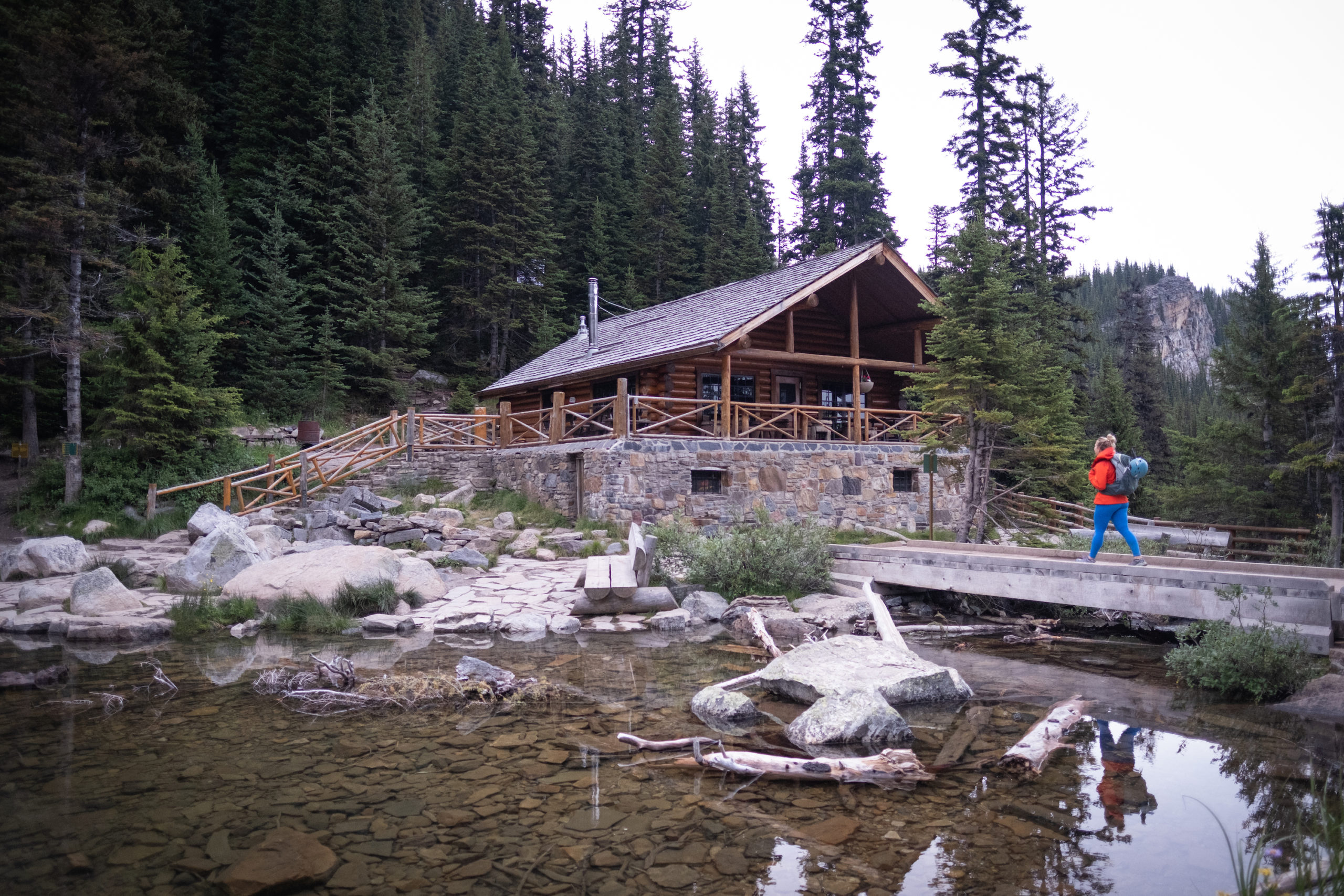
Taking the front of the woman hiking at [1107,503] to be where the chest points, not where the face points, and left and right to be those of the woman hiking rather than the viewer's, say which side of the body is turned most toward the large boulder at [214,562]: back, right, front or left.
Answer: front

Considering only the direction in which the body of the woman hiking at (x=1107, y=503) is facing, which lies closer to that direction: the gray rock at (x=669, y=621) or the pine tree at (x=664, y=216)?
the gray rock

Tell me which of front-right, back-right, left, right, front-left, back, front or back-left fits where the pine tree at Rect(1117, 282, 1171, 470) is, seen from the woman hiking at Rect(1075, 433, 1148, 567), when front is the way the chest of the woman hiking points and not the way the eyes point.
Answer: right

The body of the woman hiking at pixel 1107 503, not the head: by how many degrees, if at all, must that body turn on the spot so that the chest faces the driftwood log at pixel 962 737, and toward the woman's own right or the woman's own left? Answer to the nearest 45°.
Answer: approximately 90° to the woman's own left

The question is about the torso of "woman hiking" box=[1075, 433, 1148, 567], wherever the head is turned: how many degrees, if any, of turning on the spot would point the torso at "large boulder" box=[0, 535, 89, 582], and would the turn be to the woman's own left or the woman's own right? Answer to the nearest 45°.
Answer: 0° — they already face it

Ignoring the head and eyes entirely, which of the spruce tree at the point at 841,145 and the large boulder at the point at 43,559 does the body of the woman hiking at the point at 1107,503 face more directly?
the large boulder

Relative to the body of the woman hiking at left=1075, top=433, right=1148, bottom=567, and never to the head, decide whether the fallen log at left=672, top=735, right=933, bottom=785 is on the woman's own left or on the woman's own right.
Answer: on the woman's own left

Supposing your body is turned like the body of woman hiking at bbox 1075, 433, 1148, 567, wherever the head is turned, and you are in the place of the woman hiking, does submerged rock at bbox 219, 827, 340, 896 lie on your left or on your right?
on your left

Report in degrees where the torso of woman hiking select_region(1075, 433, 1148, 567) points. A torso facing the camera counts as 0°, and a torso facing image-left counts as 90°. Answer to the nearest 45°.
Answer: approximately 90°

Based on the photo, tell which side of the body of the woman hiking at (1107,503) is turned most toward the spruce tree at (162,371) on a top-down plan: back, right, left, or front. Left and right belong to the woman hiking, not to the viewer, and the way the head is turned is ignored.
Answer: front
